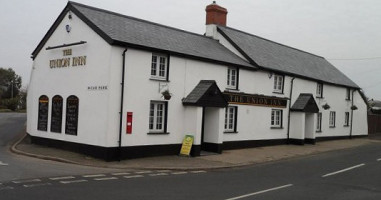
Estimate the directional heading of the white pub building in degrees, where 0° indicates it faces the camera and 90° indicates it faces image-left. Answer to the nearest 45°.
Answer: approximately 315°
